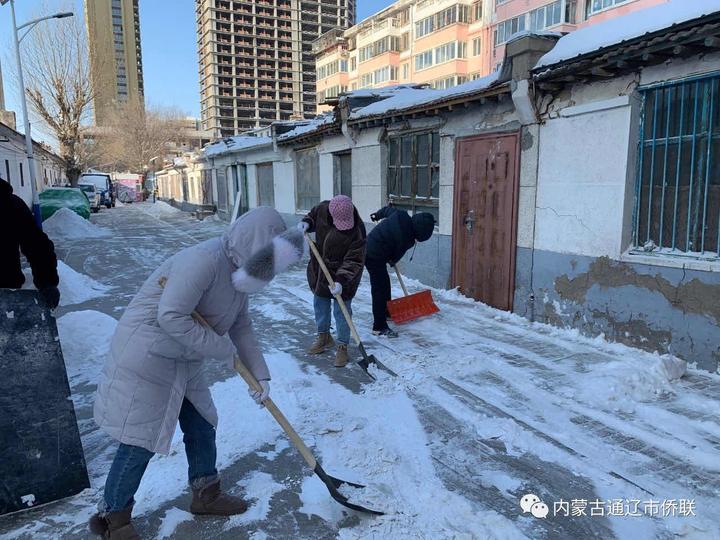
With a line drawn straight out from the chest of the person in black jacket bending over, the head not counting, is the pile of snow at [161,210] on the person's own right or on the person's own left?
on the person's own left

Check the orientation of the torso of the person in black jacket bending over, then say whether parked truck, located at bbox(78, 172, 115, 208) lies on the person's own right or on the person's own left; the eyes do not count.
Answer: on the person's own left

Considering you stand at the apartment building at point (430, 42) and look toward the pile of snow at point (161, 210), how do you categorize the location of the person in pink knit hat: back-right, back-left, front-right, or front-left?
front-left

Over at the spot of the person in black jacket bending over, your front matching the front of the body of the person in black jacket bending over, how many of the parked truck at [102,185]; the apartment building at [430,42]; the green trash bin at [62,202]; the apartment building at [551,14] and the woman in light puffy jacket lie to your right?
1

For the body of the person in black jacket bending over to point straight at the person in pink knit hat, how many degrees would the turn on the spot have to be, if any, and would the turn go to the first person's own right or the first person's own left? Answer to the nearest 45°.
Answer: approximately 135° to the first person's own right

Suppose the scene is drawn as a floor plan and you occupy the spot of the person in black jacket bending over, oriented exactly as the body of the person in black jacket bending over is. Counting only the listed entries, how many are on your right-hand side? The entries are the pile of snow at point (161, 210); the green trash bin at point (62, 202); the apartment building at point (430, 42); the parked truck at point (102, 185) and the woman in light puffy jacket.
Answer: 1

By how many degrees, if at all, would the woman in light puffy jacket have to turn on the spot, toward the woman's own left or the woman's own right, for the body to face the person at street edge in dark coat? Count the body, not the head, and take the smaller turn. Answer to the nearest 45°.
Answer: approximately 135° to the woman's own left

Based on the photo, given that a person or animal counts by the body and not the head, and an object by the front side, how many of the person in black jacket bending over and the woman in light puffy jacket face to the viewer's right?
2

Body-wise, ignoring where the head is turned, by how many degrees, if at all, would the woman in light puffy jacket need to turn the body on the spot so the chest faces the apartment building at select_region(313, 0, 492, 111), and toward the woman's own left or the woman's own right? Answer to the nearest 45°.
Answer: approximately 45° to the woman's own left

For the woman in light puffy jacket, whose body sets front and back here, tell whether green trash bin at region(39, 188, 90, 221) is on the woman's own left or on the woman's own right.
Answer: on the woman's own left

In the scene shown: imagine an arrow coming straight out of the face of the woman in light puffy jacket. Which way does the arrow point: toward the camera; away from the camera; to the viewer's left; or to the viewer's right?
to the viewer's right

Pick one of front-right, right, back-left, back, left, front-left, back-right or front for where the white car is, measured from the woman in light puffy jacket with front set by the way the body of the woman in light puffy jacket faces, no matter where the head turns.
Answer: left

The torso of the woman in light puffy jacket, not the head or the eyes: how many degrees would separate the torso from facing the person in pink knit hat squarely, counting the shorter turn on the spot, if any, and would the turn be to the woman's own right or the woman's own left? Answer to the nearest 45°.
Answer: approximately 45° to the woman's own left

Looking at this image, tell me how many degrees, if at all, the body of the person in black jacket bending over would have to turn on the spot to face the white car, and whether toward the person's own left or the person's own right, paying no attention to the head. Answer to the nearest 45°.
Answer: approximately 135° to the person's own left

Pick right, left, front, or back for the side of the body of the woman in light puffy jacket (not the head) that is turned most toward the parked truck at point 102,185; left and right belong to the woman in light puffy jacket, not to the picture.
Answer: left

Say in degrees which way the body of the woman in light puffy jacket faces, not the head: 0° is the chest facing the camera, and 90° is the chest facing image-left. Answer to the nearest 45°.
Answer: approximately 270°

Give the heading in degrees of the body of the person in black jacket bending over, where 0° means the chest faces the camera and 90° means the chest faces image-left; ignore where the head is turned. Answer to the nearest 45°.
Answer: approximately 270°

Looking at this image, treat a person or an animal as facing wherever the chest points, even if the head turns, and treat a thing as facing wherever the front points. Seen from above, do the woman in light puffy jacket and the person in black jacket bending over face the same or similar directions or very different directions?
same or similar directions
